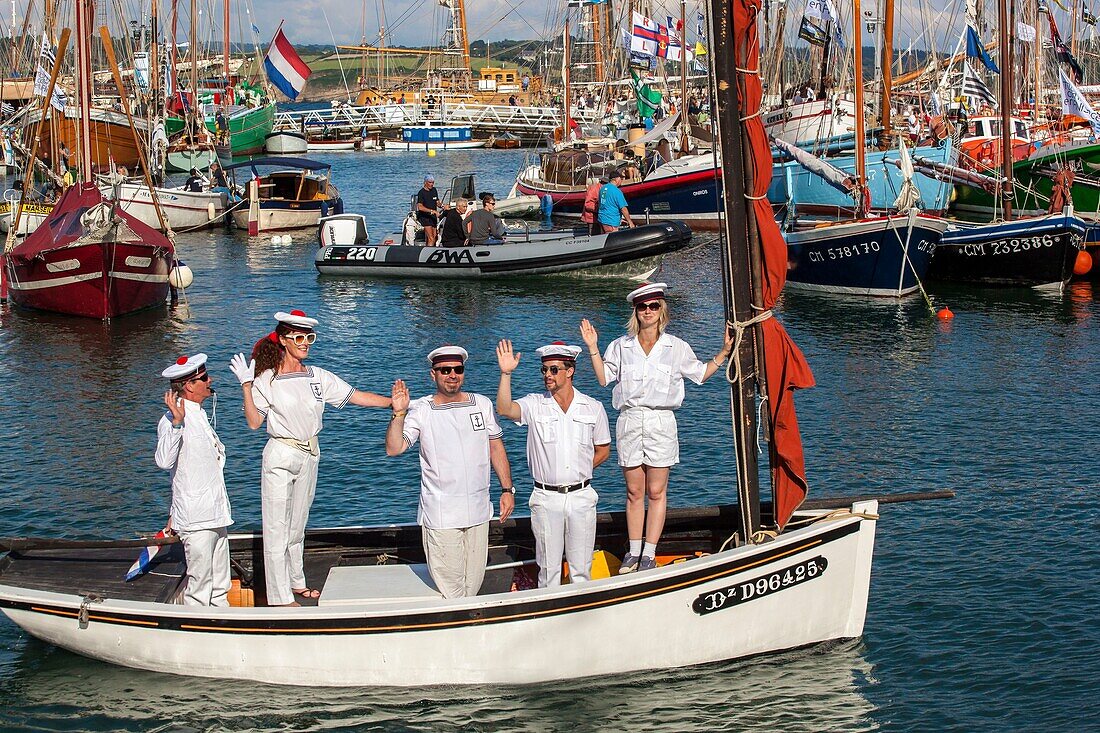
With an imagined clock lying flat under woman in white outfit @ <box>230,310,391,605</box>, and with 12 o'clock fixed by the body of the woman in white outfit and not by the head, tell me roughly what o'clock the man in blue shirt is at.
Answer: The man in blue shirt is roughly at 8 o'clock from the woman in white outfit.

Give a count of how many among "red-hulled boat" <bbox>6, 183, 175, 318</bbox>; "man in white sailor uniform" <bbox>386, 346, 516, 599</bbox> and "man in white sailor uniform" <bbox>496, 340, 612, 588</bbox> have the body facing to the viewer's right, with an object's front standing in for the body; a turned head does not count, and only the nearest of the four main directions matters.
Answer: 0

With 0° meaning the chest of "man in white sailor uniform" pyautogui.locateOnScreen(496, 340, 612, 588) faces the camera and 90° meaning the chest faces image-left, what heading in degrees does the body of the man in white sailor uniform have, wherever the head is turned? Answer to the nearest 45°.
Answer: approximately 0°

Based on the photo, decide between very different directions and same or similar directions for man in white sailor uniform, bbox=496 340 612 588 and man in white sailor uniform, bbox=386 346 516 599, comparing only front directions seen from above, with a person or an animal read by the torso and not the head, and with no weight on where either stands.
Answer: same or similar directions

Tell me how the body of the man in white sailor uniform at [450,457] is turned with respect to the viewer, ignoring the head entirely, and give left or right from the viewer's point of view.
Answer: facing the viewer

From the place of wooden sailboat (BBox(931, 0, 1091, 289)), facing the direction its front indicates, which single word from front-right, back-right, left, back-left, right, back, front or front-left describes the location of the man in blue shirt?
back-right

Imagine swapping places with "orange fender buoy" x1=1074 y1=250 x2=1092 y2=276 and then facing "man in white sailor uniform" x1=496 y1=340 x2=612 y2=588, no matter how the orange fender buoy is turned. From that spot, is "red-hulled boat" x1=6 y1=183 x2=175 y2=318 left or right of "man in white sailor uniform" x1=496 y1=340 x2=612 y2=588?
right

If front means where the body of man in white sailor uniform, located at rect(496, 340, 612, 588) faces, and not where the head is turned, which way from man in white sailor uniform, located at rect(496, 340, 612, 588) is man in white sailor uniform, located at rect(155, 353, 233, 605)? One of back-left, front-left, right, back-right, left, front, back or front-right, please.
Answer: right

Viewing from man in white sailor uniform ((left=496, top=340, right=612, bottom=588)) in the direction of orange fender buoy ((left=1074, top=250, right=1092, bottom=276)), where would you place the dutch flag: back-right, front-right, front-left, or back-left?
front-left

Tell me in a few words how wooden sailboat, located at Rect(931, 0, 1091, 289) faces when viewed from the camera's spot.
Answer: facing the viewer and to the right of the viewer

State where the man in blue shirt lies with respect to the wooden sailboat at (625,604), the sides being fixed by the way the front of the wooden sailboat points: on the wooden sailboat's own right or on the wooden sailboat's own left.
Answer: on the wooden sailboat's own left

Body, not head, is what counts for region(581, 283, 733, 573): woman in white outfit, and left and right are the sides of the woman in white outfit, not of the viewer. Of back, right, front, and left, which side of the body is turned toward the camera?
front
